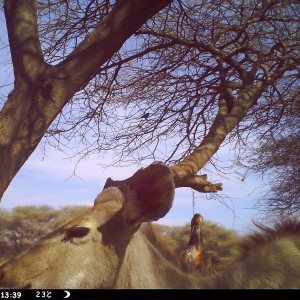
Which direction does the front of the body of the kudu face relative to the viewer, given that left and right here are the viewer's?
facing to the left of the viewer
